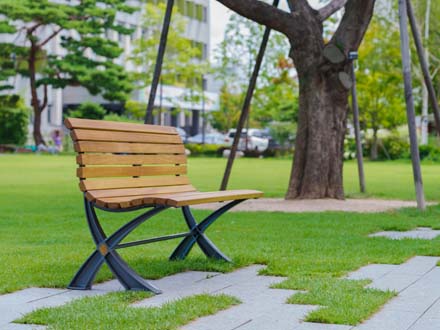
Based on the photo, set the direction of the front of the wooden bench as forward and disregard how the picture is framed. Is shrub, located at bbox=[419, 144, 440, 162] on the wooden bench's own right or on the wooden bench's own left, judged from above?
on the wooden bench's own left

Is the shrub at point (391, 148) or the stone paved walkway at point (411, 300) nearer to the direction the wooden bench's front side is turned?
the stone paved walkway

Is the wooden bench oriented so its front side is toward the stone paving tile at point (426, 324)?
yes

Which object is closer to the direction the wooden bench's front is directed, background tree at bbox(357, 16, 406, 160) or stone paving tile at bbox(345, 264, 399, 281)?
the stone paving tile

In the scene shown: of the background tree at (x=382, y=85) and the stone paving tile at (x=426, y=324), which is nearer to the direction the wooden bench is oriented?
the stone paving tile

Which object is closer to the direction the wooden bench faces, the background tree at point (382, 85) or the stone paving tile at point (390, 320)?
the stone paving tile

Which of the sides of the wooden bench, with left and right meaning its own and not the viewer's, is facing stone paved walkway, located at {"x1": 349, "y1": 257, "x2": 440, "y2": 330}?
front

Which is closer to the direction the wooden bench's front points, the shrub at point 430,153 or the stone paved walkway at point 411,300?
the stone paved walkway

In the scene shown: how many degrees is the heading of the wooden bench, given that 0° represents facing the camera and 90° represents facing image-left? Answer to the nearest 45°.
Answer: approximately 315°
